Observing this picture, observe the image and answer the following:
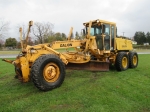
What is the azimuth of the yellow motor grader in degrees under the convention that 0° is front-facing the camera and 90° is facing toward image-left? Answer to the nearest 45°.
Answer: approximately 45°
